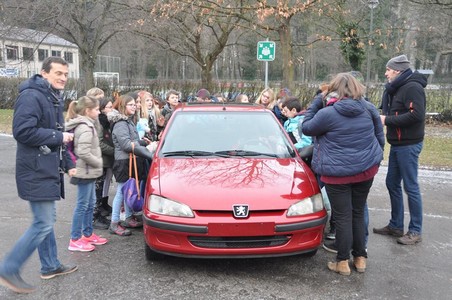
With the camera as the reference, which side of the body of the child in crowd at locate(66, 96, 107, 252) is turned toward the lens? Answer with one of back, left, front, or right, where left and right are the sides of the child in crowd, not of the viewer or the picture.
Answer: right

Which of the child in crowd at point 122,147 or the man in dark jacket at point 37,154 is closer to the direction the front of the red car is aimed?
the man in dark jacket

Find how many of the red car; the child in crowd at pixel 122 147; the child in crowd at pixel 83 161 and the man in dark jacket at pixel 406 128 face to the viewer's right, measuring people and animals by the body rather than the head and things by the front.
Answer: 2

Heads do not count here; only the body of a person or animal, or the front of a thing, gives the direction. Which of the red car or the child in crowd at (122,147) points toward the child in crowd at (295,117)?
the child in crowd at (122,147)

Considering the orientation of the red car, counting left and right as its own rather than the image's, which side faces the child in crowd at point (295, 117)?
left

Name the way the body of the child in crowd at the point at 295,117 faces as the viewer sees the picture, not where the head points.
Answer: to the viewer's left

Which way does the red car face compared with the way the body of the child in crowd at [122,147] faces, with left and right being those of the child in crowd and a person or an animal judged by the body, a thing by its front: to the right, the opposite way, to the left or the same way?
to the right

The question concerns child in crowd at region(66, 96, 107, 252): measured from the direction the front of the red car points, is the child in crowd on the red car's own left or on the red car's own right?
on the red car's own right

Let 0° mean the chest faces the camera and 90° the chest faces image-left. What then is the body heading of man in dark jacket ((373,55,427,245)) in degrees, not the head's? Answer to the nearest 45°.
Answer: approximately 90°

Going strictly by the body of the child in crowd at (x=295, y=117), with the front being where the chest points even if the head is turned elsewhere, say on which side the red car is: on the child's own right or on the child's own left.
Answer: on the child's own left

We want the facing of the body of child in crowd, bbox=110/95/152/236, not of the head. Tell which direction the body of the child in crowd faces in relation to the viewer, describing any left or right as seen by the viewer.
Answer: facing to the right of the viewer

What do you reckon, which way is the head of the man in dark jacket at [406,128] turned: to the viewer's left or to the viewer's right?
to the viewer's left

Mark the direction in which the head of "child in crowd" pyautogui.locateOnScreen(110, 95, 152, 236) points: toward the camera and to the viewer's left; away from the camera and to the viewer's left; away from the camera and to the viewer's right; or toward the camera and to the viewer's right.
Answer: toward the camera and to the viewer's right
